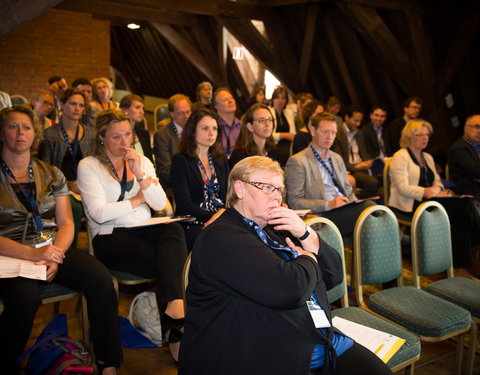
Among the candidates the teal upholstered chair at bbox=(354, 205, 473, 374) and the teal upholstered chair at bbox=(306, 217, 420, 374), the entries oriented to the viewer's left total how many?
0

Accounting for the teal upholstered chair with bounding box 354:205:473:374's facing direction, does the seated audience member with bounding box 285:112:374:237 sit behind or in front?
behind

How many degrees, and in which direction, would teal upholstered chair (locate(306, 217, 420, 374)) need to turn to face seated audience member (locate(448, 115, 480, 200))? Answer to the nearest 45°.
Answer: approximately 135° to its left

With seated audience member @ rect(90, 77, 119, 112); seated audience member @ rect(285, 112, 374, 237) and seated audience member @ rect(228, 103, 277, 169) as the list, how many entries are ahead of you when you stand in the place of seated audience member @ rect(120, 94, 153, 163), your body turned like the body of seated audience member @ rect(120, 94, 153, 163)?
2

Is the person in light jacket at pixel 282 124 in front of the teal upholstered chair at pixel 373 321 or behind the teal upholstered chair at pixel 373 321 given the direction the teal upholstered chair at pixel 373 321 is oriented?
behind
